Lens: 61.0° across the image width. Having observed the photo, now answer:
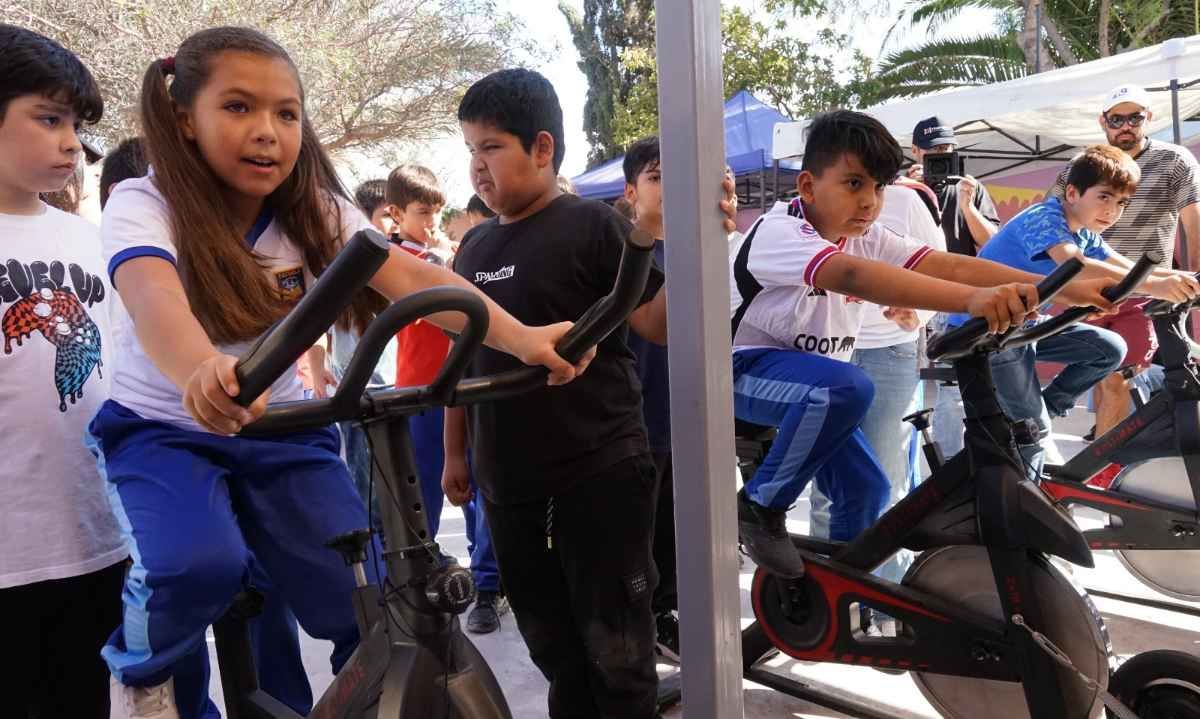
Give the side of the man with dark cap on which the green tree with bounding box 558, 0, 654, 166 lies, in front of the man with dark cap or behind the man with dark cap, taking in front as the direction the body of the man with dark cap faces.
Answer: behind

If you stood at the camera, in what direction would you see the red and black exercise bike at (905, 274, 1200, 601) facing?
facing to the right of the viewer

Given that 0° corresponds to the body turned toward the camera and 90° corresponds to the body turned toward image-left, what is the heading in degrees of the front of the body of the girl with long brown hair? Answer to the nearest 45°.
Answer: approximately 315°

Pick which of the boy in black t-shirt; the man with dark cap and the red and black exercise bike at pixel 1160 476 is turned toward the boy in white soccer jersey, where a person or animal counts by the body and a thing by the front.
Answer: the man with dark cap

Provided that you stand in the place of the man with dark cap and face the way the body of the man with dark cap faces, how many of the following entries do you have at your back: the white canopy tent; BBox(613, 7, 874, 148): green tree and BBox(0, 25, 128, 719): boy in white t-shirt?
2

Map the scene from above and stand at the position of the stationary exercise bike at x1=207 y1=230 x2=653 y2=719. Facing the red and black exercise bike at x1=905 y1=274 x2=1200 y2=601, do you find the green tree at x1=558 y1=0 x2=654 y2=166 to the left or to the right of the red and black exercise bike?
left

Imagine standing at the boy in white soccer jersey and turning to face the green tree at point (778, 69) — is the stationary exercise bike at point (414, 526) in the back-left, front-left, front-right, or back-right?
back-left

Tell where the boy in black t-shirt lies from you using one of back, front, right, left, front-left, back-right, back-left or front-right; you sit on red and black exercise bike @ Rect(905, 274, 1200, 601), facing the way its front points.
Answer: back-right

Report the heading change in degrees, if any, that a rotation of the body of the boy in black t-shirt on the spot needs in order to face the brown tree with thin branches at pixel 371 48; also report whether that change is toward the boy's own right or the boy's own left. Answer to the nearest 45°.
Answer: approximately 135° to the boy's own right

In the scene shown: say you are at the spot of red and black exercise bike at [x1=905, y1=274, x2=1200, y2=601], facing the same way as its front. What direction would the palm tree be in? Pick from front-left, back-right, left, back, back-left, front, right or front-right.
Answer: left

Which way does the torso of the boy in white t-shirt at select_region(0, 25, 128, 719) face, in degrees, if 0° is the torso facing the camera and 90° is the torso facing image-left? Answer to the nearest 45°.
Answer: approximately 315°
